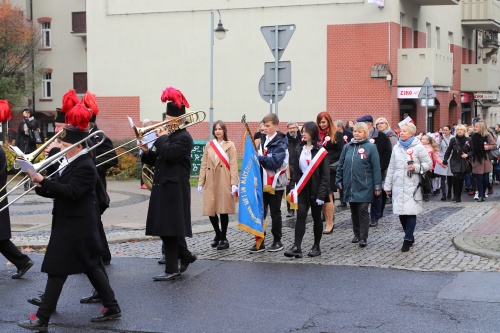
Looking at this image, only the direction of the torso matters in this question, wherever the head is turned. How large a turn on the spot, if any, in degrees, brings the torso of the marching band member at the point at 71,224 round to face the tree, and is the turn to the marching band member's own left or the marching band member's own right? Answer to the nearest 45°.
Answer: approximately 90° to the marching band member's own right

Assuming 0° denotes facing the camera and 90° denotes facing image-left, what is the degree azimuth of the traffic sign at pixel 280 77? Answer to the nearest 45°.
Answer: approximately 180°

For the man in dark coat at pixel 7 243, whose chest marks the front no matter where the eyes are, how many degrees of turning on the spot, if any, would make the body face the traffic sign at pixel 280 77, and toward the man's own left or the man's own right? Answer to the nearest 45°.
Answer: approximately 135° to the man's own right

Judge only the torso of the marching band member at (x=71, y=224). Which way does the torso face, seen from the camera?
to the viewer's left

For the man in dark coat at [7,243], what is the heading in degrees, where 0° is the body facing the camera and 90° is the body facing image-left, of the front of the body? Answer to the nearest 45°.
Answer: approximately 90°

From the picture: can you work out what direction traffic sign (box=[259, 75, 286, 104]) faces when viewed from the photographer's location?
facing away from the viewer

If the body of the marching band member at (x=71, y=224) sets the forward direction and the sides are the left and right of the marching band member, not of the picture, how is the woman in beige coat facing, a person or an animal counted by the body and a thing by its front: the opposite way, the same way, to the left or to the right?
to the left

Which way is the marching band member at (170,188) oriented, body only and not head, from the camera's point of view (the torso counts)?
to the viewer's left

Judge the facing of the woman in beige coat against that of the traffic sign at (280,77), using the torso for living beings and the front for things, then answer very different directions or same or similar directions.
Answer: very different directions
